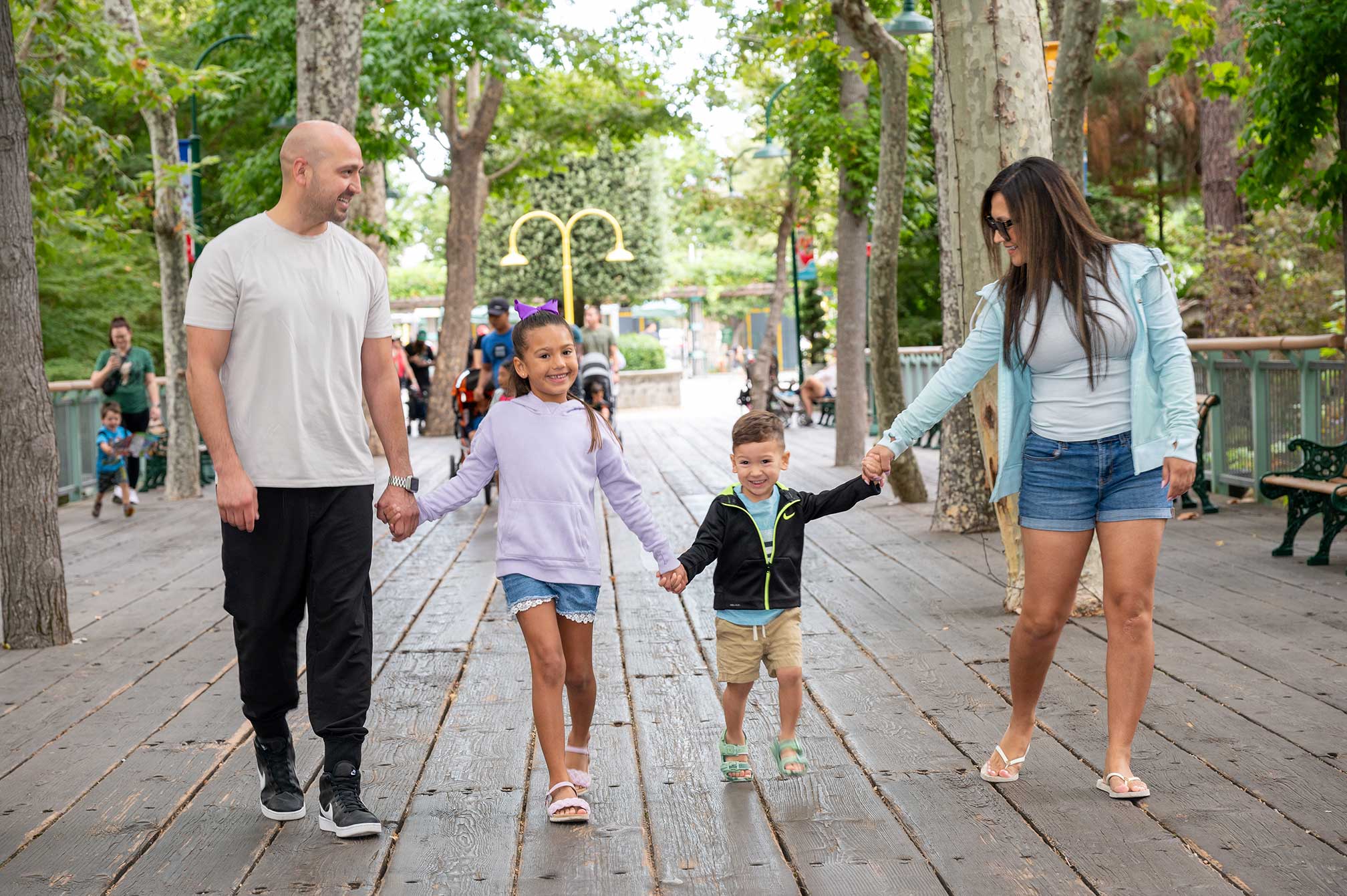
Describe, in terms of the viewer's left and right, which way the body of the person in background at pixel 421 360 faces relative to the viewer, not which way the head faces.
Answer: facing the viewer

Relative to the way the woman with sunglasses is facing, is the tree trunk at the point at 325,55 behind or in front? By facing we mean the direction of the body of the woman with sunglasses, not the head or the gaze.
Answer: behind

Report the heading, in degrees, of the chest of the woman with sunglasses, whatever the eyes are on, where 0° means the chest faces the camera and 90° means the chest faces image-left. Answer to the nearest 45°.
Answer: approximately 0°

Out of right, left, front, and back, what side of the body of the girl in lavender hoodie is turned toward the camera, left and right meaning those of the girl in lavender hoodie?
front

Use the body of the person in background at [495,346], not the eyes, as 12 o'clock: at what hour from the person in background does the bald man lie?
The bald man is roughly at 12 o'clock from the person in background.

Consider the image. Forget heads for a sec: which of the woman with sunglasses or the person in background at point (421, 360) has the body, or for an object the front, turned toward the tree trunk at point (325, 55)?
the person in background

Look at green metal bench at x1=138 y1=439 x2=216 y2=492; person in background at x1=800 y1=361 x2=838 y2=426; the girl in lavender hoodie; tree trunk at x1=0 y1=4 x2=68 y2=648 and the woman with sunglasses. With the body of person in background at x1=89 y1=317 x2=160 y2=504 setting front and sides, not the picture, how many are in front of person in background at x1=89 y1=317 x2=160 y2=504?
3

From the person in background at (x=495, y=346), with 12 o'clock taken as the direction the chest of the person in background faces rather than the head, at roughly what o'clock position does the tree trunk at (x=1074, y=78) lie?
The tree trunk is roughly at 10 o'clock from the person in background.

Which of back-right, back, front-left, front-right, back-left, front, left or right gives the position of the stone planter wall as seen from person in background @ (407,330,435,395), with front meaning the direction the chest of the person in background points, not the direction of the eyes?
back-left

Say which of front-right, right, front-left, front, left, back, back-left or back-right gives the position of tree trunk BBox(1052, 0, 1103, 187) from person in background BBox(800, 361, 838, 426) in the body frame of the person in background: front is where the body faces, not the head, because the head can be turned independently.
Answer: left

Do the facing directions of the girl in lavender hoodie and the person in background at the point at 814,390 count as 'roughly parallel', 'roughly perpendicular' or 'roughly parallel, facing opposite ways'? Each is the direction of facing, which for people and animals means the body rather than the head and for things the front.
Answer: roughly perpendicular
